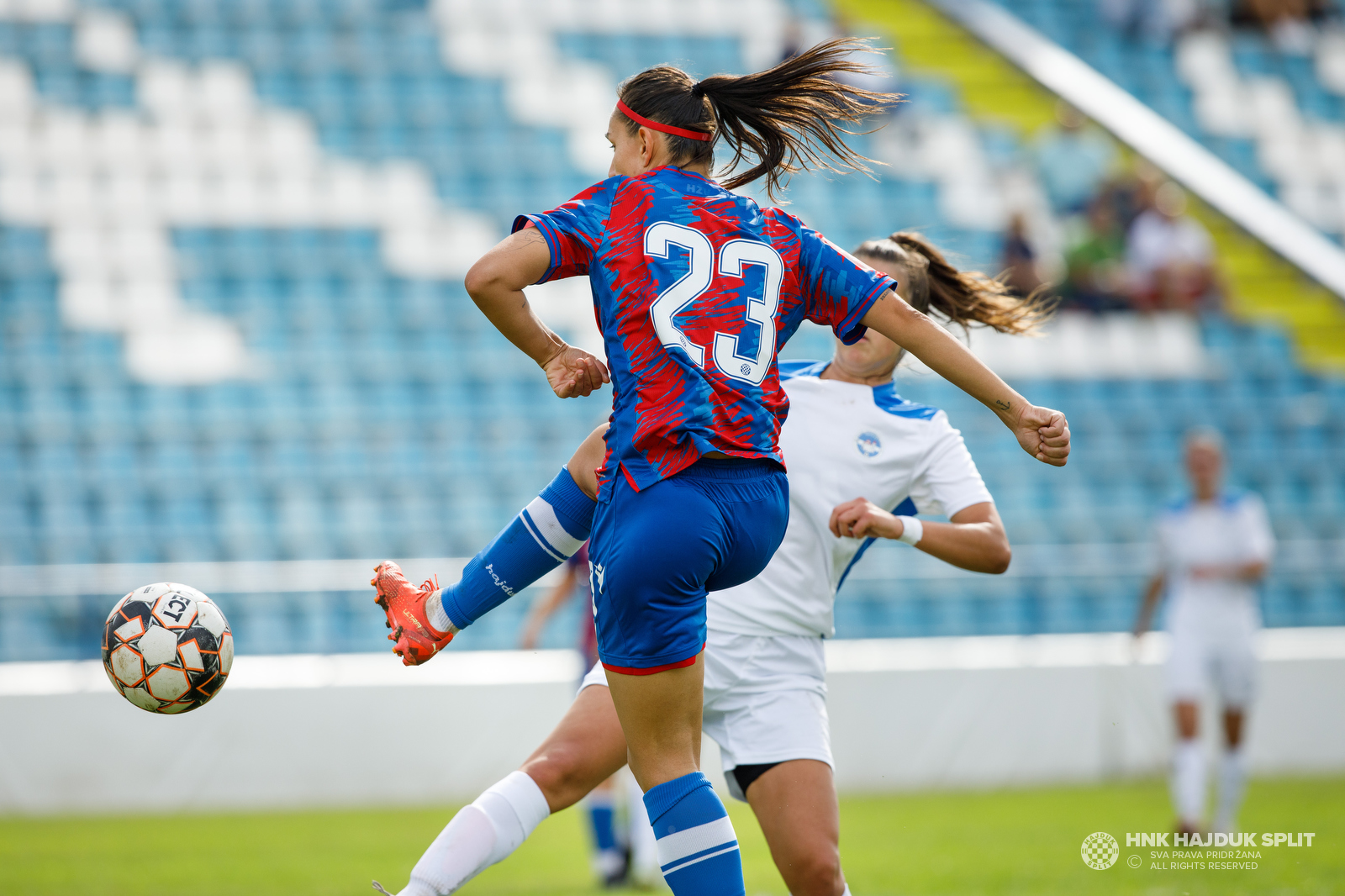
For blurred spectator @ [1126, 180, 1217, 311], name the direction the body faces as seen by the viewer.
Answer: toward the camera

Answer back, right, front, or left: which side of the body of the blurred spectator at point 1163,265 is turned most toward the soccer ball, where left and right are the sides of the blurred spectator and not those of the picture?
front

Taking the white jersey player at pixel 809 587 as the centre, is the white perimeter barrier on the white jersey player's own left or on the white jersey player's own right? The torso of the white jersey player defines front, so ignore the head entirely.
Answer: on the white jersey player's own right

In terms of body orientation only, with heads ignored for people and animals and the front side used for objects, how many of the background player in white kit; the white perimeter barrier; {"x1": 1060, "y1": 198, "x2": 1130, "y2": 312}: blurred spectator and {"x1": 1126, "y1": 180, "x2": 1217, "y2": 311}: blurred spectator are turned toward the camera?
4

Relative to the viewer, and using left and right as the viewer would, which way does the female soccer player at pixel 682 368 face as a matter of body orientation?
facing away from the viewer and to the left of the viewer

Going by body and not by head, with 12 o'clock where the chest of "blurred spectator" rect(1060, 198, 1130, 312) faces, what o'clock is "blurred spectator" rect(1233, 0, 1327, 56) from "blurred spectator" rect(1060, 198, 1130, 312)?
"blurred spectator" rect(1233, 0, 1327, 56) is roughly at 7 o'clock from "blurred spectator" rect(1060, 198, 1130, 312).

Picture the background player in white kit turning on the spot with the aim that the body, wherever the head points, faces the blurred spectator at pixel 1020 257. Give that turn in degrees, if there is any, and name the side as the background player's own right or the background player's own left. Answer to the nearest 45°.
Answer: approximately 180°

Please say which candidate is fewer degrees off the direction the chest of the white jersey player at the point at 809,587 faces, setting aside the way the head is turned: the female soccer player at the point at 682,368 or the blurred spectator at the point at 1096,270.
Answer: the female soccer player

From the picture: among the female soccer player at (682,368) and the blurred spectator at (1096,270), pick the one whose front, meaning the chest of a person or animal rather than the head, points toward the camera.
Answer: the blurred spectator

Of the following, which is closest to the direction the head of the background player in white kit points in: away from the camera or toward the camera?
toward the camera

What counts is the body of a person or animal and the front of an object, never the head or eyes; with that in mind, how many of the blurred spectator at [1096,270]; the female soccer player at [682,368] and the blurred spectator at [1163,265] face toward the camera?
2

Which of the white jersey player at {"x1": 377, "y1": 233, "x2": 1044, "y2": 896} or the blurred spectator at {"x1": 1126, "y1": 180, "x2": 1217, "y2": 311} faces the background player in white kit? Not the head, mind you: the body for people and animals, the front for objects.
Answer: the blurred spectator

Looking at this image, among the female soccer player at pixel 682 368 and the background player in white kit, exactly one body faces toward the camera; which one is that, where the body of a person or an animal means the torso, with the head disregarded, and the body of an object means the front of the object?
the background player in white kit

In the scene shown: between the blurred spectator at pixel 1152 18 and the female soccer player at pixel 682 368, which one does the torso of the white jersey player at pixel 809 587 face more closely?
the female soccer player

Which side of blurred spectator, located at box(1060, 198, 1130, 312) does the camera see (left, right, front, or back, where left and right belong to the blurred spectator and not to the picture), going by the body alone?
front

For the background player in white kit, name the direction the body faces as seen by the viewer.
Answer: toward the camera
